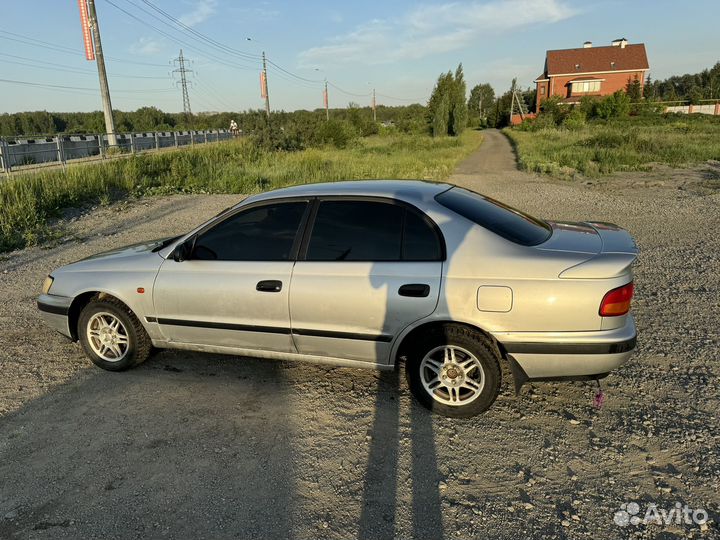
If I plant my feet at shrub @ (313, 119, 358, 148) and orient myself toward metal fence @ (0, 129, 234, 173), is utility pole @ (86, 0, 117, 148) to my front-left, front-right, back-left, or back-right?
front-right

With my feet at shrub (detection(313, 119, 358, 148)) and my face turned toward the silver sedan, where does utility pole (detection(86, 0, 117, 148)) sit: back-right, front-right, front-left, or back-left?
front-right

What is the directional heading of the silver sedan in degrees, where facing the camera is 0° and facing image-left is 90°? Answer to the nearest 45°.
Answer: approximately 90°

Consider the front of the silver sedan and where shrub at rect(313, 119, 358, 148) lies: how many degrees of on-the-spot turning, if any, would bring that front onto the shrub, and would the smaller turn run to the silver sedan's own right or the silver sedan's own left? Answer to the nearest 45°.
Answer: approximately 90° to the silver sedan's own right

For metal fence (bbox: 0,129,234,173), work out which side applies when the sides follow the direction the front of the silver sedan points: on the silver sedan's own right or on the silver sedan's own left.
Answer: on the silver sedan's own right

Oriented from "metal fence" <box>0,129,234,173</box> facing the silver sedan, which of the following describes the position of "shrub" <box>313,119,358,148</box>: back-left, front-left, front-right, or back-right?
back-left

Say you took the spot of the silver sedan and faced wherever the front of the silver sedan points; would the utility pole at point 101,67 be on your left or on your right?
on your right
